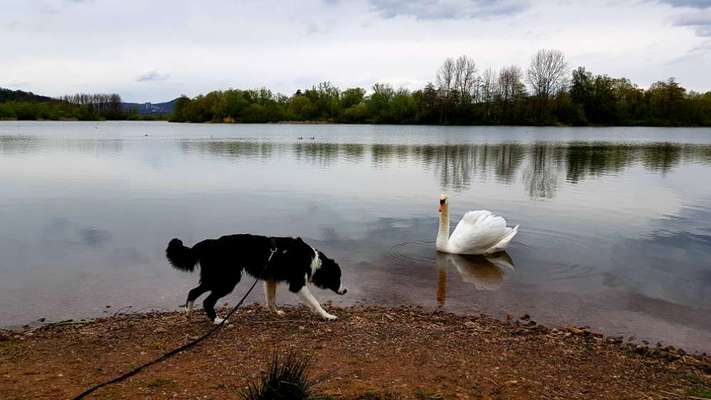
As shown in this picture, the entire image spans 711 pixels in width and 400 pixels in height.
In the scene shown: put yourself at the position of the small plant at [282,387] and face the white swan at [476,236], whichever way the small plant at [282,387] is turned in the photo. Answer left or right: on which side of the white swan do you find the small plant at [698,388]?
right

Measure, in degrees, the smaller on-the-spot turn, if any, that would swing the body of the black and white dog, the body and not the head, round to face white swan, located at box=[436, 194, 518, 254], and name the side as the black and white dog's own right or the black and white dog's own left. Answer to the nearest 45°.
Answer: approximately 45° to the black and white dog's own left

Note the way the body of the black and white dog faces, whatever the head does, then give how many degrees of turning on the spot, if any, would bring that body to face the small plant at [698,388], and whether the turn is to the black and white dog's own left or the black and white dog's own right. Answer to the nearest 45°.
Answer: approximately 45° to the black and white dog's own right

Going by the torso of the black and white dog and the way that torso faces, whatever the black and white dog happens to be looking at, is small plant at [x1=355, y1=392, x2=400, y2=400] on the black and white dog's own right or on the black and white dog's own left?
on the black and white dog's own right

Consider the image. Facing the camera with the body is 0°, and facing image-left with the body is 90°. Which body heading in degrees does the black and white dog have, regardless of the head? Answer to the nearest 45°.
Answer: approximately 270°

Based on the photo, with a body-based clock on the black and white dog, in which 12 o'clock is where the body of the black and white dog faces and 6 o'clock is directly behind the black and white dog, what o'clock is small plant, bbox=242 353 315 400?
The small plant is roughly at 3 o'clock from the black and white dog.

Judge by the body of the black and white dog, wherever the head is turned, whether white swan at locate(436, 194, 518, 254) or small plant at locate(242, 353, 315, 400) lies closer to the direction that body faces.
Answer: the white swan
